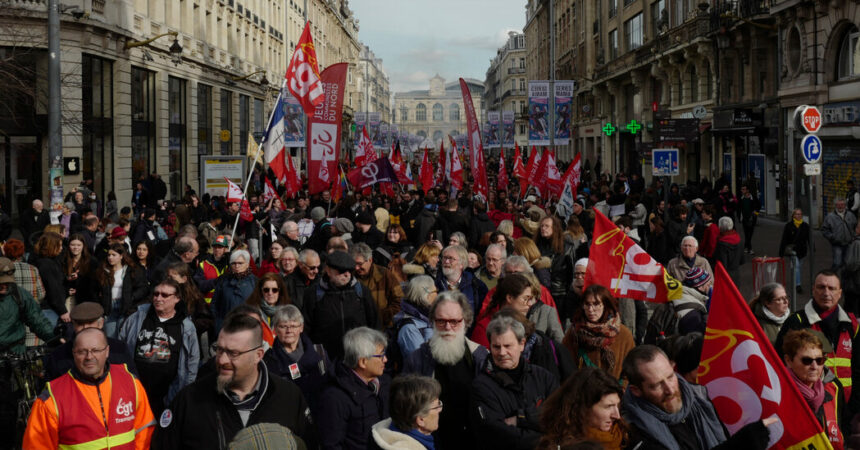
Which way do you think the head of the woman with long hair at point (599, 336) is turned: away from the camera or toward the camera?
toward the camera

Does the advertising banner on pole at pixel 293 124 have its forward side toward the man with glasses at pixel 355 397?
yes

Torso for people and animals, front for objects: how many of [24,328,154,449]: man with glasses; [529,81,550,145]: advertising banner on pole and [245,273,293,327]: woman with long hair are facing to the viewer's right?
0

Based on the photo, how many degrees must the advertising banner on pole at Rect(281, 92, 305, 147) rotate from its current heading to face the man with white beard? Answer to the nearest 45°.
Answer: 0° — it already faces them

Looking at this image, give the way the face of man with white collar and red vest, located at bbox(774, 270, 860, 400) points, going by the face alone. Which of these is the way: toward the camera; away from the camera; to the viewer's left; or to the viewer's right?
toward the camera

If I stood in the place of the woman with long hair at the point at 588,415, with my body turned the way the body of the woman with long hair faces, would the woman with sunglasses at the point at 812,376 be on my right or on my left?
on my left

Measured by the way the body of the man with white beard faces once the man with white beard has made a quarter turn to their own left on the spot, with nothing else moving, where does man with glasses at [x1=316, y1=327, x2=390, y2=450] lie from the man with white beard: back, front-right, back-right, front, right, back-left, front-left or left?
back-right

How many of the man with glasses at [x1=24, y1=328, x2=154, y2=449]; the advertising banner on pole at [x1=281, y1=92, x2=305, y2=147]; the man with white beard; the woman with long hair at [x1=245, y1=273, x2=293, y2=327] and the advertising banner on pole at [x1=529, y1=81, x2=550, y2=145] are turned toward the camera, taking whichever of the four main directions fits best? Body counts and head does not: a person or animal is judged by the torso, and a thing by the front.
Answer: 5

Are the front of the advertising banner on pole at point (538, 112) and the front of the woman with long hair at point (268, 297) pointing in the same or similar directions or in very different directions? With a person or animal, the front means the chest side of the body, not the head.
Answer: same or similar directions

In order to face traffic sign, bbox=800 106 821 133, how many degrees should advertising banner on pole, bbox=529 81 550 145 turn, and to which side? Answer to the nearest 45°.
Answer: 0° — it already faces it

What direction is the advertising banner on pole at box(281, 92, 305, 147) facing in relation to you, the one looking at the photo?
facing the viewer

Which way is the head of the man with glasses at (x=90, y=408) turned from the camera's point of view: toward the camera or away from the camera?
toward the camera

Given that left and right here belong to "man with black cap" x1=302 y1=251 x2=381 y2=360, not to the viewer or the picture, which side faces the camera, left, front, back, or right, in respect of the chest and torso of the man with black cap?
front
